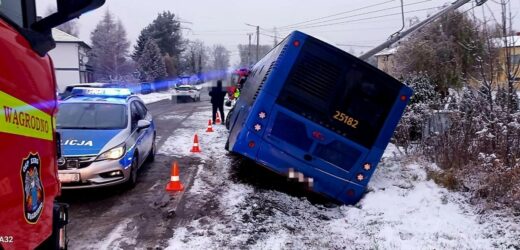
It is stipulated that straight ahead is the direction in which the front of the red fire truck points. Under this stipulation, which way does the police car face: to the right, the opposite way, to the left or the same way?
the opposite way

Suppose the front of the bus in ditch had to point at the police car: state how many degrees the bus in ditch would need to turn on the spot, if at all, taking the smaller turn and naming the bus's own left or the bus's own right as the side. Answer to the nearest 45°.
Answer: approximately 90° to the bus's own left

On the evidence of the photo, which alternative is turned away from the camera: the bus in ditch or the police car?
the bus in ditch

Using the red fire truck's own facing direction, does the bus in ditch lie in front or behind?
in front

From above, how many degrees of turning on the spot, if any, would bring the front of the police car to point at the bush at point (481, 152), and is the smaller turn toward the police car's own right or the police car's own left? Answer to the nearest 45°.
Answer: approximately 135° to the police car's own left

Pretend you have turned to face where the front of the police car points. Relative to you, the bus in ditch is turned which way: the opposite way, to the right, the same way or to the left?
the opposite way

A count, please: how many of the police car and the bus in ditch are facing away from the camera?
1

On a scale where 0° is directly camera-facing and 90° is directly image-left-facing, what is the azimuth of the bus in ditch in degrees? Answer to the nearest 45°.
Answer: approximately 180°

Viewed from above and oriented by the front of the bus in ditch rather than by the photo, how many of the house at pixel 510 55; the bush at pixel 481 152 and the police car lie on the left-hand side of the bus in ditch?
1

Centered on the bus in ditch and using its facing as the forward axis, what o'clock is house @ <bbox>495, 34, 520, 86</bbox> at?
The house is roughly at 2 o'clock from the bus in ditch.

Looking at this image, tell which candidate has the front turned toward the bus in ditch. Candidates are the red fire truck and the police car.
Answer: the red fire truck

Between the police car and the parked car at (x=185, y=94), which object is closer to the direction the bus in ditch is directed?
the parked car

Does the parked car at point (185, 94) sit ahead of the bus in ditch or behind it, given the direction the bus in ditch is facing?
ahead
